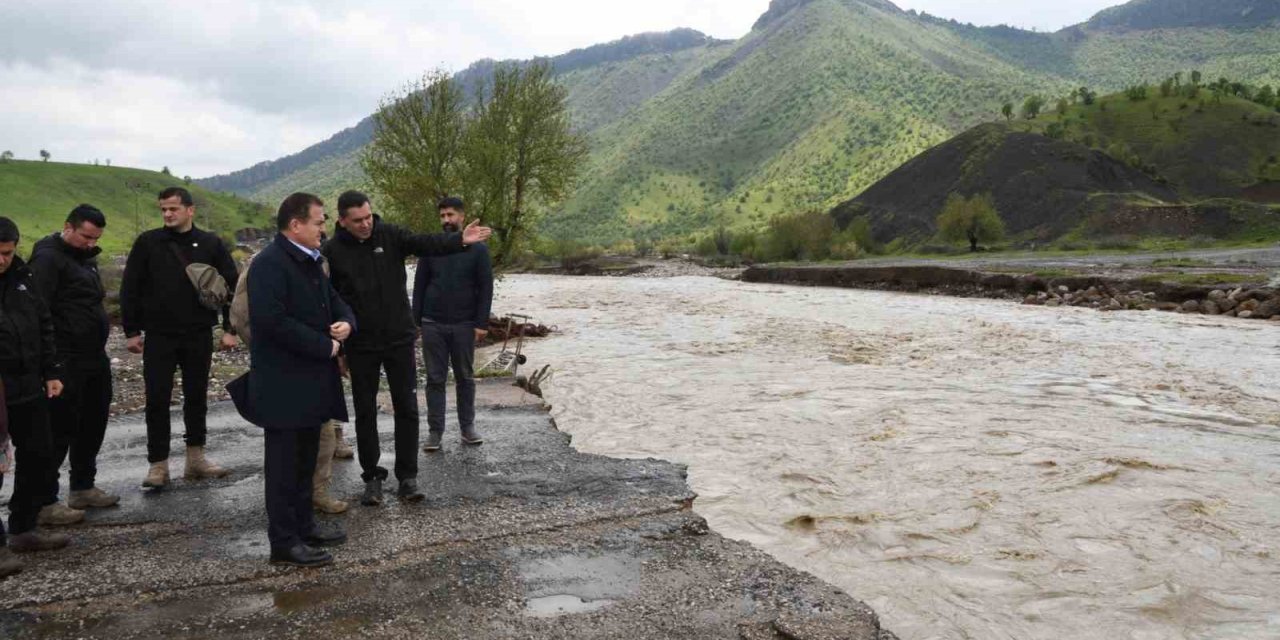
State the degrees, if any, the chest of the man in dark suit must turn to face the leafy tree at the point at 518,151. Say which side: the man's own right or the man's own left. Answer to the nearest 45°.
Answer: approximately 90° to the man's own left

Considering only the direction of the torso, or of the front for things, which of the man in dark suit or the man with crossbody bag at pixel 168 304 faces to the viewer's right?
the man in dark suit

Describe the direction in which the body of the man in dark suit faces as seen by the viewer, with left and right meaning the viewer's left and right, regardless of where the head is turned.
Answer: facing to the right of the viewer

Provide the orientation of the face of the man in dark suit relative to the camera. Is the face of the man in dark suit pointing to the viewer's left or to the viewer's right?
to the viewer's right

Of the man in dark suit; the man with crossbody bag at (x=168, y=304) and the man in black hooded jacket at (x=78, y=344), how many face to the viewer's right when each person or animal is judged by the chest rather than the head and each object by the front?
2

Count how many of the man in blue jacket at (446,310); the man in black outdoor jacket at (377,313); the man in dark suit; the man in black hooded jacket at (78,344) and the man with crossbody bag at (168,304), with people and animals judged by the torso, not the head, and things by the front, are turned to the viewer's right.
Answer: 2

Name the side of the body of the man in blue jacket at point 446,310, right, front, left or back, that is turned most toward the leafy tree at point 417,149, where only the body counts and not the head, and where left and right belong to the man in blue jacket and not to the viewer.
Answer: back

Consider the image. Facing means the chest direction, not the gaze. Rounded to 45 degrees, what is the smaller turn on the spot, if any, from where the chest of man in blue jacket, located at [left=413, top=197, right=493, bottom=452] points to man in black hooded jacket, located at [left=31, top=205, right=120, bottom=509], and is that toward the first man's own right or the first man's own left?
approximately 45° to the first man's own right

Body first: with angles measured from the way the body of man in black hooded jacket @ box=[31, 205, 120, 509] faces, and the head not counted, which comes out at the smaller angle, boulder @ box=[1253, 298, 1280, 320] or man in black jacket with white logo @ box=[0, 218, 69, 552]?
the boulder

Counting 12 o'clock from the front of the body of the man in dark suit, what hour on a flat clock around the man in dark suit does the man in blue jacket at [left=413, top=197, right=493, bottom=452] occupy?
The man in blue jacket is roughly at 10 o'clock from the man in dark suit.

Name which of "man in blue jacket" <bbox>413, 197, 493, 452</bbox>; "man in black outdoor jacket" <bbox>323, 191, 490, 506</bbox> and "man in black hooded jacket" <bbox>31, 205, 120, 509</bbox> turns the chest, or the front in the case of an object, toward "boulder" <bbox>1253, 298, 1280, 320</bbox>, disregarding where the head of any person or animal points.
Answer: "man in black hooded jacket" <bbox>31, 205, 120, 509</bbox>
